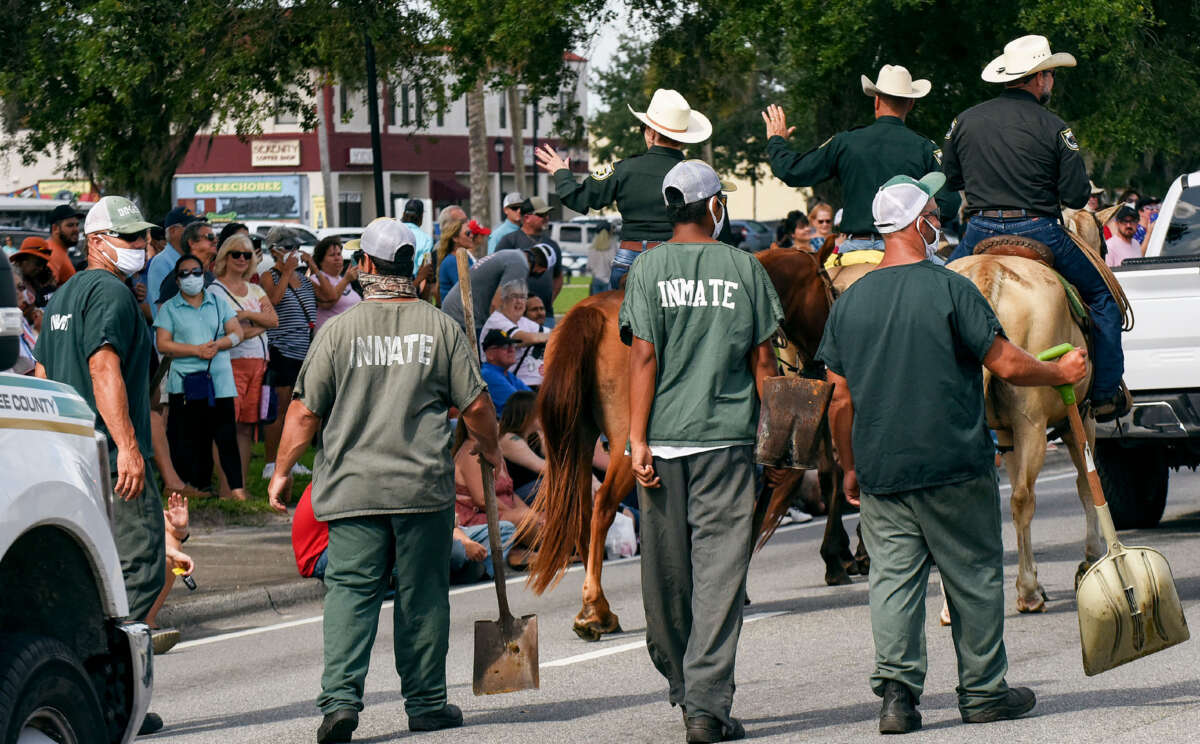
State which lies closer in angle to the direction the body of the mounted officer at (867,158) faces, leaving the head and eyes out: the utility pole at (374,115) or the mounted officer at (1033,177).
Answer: the utility pole

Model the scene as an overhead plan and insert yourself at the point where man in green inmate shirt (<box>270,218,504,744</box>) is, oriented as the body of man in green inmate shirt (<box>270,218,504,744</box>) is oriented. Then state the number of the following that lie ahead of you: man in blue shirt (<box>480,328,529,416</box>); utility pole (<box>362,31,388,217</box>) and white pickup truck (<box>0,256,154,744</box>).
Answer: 2

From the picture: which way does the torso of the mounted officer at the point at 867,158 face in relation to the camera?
away from the camera

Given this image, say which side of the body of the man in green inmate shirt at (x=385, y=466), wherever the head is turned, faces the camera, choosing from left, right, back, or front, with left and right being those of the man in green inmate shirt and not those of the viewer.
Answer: back

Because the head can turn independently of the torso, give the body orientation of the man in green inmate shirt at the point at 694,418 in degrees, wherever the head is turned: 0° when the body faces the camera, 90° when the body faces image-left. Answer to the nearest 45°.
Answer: approximately 180°

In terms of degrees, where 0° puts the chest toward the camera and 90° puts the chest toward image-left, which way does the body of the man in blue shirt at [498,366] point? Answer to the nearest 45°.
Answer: approximately 315°

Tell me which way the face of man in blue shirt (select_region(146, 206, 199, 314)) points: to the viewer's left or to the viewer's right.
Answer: to the viewer's right

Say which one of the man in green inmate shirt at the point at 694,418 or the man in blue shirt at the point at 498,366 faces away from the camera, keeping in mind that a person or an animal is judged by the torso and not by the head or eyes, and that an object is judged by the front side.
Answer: the man in green inmate shirt

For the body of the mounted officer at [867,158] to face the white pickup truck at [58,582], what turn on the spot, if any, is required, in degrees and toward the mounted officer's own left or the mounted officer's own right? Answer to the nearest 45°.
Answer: approximately 135° to the mounted officer's own left
